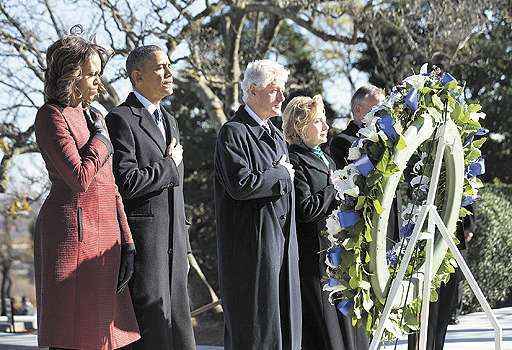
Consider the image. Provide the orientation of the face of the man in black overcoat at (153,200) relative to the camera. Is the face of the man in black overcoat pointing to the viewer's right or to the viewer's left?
to the viewer's right

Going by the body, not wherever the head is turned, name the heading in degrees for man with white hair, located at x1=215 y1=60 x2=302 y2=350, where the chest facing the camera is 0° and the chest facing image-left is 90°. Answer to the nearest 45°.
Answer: approximately 315°

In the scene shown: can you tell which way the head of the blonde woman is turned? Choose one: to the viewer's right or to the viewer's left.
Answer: to the viewer's right

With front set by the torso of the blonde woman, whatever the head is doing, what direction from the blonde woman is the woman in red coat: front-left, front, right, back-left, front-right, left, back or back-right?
back-right

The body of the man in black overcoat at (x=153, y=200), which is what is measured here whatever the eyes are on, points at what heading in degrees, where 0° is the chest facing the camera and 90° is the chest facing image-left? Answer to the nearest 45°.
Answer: approximately 315°

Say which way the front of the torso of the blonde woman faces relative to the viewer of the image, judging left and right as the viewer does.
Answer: facing to the right of the viewer

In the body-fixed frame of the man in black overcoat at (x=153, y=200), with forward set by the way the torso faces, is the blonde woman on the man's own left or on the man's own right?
on the man's own left

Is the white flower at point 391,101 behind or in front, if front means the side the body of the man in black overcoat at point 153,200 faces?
in front

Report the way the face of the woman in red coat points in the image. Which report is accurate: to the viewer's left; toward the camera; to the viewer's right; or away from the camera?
to the viewer's right

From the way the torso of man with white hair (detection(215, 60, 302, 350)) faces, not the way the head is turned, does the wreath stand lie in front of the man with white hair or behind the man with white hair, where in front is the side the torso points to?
in front

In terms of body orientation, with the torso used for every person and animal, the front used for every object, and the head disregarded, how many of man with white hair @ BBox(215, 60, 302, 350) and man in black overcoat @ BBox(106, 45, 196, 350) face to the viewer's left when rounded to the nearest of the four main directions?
0
